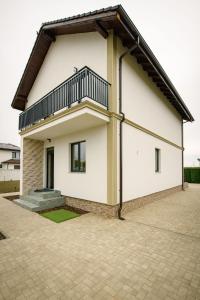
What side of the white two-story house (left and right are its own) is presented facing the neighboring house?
right

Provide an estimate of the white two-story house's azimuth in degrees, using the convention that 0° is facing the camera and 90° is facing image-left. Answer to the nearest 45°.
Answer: approximately 45°

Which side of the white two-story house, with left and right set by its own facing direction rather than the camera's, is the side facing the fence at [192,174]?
back

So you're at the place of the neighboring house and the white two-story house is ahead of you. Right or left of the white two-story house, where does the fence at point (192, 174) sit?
left
